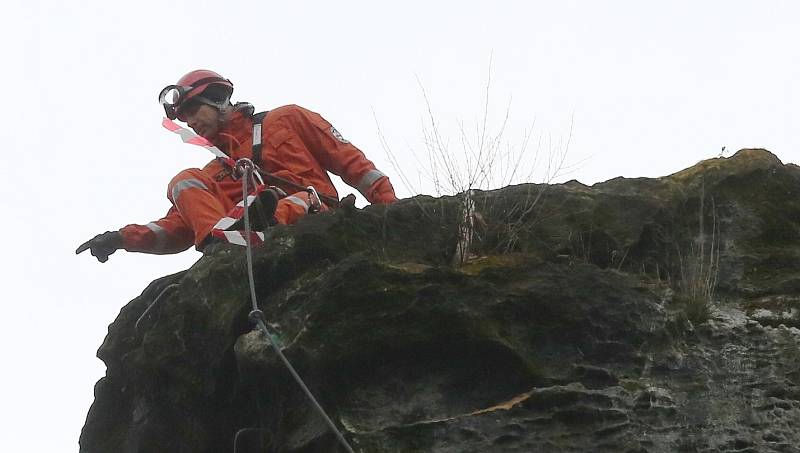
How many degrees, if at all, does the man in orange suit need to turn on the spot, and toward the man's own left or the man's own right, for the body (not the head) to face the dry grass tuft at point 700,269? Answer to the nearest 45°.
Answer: approximately 90° to the man's own left

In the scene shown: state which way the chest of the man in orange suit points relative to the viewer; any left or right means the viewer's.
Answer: facing the viewer and to the left of the viewer
